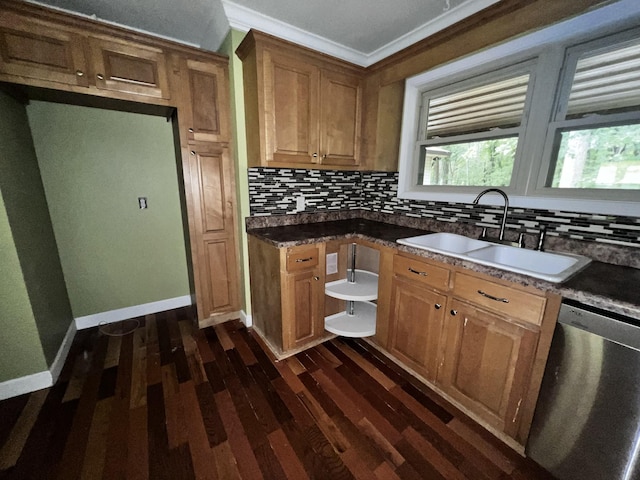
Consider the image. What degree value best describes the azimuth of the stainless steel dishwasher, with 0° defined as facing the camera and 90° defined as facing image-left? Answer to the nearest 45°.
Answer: approximately 45°

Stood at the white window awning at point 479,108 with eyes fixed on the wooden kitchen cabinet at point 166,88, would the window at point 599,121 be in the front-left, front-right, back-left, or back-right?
back-left
